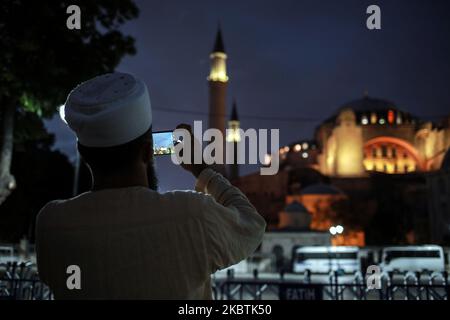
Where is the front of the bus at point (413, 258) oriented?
to the viewer's left

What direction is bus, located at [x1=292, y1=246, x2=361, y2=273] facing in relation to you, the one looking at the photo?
facing to the left of the viewer

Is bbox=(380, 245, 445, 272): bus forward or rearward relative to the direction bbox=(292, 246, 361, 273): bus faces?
rearward

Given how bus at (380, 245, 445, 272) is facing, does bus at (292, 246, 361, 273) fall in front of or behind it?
in front

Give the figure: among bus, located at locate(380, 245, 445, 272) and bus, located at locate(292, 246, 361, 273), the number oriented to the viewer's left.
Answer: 2
